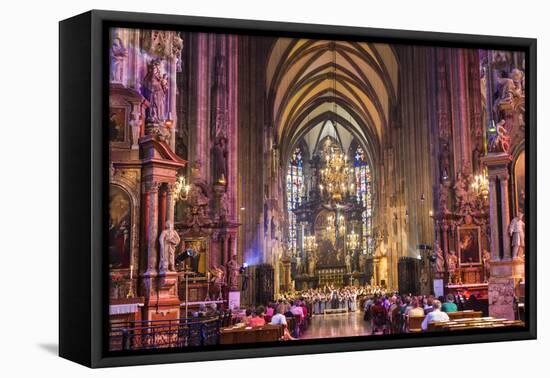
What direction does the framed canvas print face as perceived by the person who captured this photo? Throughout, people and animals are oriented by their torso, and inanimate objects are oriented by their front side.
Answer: facing the viewer and to the right of the viewer
